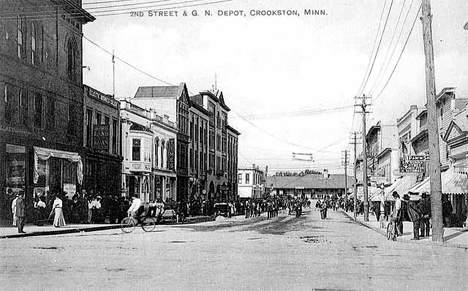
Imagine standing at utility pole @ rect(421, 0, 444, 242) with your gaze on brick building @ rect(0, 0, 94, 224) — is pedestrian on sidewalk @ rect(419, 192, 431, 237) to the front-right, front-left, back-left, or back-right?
front-right

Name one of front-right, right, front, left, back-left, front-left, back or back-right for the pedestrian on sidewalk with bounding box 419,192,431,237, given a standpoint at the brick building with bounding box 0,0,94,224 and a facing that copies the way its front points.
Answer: front

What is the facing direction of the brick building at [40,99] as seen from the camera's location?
facing the viewer and to the right of the viewer

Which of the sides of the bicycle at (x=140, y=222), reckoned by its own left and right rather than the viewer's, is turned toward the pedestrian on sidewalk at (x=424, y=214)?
back

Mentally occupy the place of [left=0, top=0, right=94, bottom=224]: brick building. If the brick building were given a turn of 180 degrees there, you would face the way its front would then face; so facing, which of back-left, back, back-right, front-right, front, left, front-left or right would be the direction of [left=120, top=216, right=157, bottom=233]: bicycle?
back

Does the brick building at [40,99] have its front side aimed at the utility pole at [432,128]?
yes
